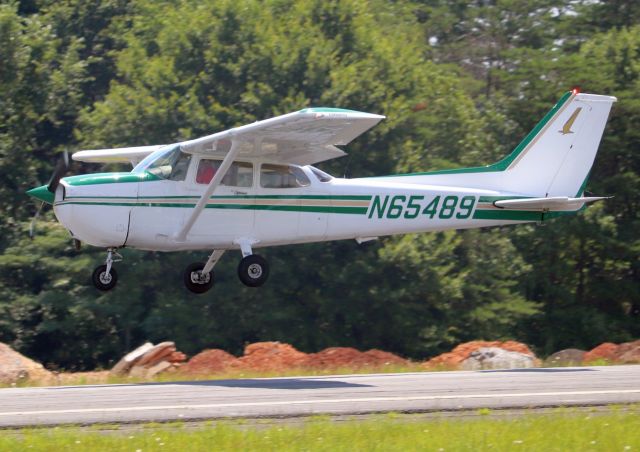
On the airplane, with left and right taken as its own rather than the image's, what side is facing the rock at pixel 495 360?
right

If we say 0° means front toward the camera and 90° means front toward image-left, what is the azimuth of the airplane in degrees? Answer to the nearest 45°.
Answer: approximately 90°

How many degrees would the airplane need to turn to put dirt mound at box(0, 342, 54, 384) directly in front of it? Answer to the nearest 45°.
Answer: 0° — it already faces it
